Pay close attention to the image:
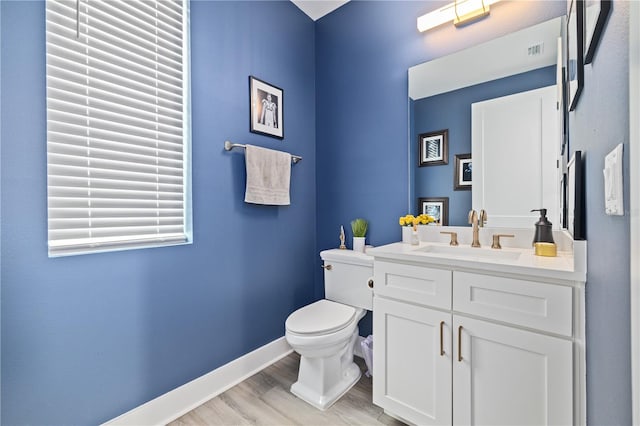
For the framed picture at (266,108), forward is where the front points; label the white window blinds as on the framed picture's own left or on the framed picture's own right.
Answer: on the framed picture's own right

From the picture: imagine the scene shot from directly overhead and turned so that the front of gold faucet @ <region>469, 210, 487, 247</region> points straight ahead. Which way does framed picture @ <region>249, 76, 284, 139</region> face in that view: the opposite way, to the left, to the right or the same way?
to the left

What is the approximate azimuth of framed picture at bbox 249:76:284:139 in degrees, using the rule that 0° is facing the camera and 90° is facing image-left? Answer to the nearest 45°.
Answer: approximately 315°

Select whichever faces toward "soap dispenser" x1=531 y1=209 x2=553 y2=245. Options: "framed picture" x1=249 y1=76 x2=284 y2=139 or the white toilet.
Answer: the framed picture

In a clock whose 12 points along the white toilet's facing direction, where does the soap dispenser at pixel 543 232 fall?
The soap dispenser is roughly at 8 o'clock from the white toilet.

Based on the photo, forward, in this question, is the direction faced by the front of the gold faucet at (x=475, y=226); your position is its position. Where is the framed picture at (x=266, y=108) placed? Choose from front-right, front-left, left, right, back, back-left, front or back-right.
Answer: right

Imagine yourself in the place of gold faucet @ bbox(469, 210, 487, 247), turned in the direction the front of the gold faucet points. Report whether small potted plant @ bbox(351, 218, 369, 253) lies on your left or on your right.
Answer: on your right
